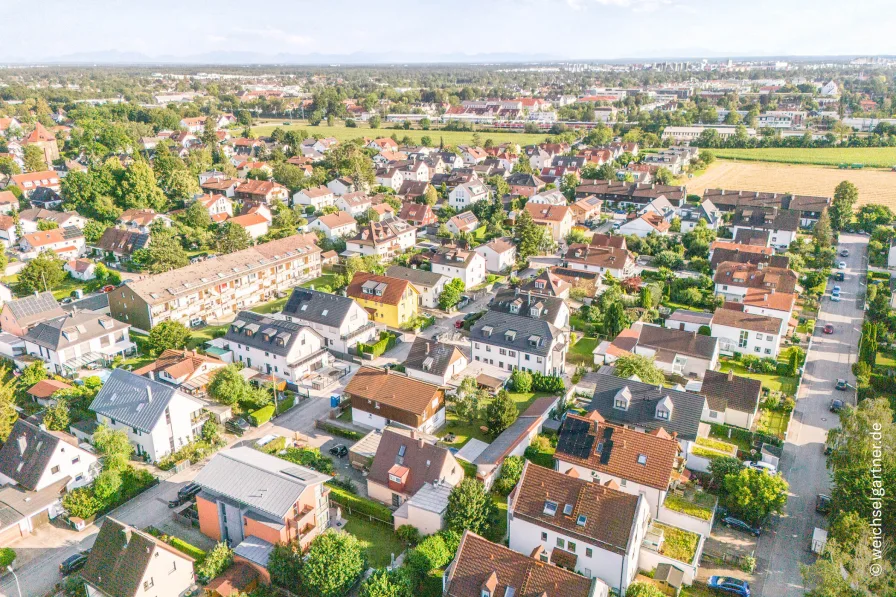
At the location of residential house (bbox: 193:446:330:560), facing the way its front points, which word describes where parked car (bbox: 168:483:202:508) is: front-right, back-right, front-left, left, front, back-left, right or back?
right

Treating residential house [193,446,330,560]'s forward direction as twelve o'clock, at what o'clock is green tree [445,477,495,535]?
The green tree is roughly at 8 o'clock from the residential house.

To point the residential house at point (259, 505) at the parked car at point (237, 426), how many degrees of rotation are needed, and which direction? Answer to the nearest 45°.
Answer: approximately 135° to its right

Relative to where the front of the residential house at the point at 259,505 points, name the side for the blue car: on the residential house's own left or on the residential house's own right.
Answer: on the residential house's own left

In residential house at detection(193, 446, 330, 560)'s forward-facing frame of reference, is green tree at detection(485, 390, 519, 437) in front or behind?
behind

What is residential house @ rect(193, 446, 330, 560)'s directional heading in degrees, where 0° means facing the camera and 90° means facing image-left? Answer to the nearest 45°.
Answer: approximately 45°

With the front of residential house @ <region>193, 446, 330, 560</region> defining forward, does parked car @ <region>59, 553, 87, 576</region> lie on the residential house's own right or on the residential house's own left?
on the residential house's own right

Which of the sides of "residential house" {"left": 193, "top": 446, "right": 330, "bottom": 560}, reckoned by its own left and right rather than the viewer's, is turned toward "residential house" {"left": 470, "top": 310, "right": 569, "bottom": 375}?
back

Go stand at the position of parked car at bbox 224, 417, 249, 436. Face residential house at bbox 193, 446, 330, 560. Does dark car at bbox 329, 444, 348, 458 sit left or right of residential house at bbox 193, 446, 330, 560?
left
